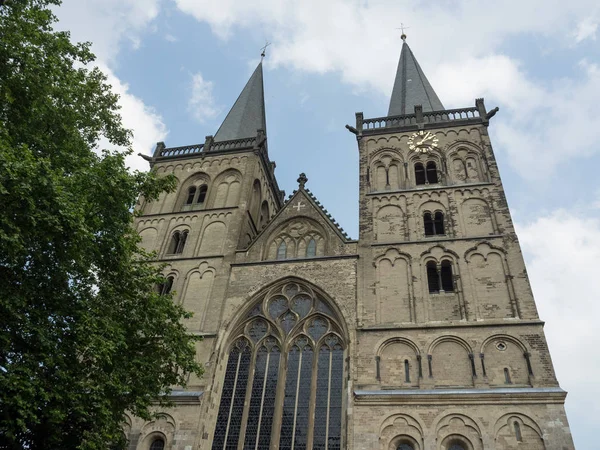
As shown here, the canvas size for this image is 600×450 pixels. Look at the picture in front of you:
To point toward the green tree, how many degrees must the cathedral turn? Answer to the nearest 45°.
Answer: approximately 45° to its right

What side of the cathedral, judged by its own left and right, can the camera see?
front
